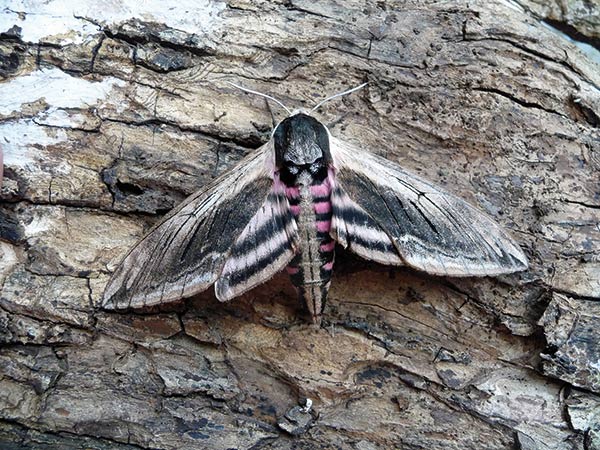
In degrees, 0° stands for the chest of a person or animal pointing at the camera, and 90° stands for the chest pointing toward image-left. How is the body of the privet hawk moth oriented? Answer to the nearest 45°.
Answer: approximately 180°
